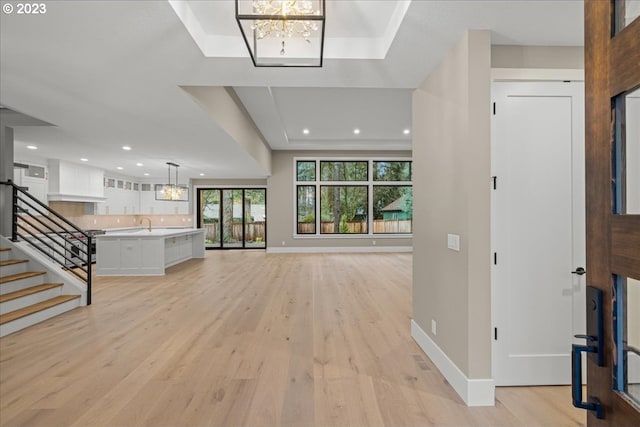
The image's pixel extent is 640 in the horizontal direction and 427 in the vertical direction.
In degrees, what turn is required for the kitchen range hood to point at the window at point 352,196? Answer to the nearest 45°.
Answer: approximately 45° to its left

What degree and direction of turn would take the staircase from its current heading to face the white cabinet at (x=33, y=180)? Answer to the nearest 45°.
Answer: approximately 135° to its left

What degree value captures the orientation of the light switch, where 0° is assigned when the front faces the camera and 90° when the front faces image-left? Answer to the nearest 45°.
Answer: approximately 45°

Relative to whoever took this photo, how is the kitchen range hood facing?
facing the viewer and to the right of the viewer

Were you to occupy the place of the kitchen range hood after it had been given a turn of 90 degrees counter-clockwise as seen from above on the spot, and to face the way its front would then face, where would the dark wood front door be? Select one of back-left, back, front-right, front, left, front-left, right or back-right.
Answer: back-right

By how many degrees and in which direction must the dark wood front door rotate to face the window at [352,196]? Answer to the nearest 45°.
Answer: approximately 90° to its right

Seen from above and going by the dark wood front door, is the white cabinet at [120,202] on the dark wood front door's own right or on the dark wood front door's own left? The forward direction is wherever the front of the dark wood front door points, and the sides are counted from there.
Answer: on the dark wood front door's own right

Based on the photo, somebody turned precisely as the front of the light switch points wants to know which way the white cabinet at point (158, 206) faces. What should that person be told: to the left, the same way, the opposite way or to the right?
to the left

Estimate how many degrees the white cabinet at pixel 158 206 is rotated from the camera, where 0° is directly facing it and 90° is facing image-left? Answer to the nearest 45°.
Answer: approximately 0°

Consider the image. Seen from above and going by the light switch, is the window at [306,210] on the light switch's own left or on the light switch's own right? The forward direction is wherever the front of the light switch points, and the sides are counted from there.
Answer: on the light switch's own right

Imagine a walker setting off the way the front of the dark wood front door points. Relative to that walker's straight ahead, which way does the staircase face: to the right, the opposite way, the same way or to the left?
the opposite way

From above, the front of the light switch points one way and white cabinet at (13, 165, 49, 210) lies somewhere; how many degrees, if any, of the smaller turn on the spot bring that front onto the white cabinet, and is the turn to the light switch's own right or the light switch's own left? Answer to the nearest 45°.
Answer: approximately 45° to the light switch's own right
